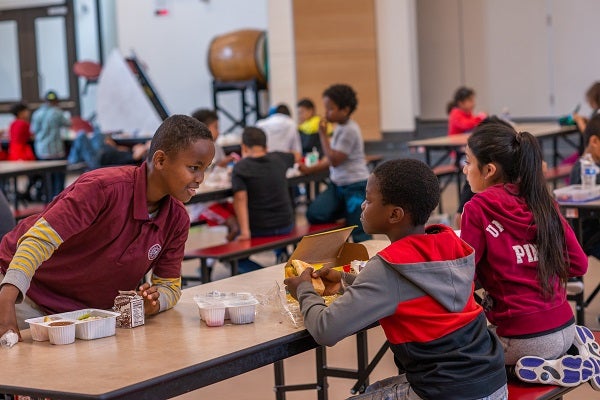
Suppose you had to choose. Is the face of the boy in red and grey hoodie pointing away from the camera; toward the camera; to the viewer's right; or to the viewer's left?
to the viewer's left

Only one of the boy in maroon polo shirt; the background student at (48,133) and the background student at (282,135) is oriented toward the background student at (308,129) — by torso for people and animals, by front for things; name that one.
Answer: the background student at (282,135)

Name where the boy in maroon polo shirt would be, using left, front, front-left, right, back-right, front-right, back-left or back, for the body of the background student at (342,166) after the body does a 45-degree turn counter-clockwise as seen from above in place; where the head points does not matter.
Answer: front-left

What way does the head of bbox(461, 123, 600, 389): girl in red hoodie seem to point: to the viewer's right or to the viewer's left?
to the viewer's left

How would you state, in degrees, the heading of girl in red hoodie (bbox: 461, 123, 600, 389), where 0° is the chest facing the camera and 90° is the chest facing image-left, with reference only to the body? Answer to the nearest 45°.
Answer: approximately 135°

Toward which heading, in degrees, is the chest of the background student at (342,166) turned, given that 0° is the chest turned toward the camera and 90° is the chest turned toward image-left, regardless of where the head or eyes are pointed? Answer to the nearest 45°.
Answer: approximately 90°

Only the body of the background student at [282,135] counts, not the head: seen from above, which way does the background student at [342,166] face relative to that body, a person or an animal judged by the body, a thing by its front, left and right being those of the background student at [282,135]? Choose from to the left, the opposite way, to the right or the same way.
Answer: to the left
